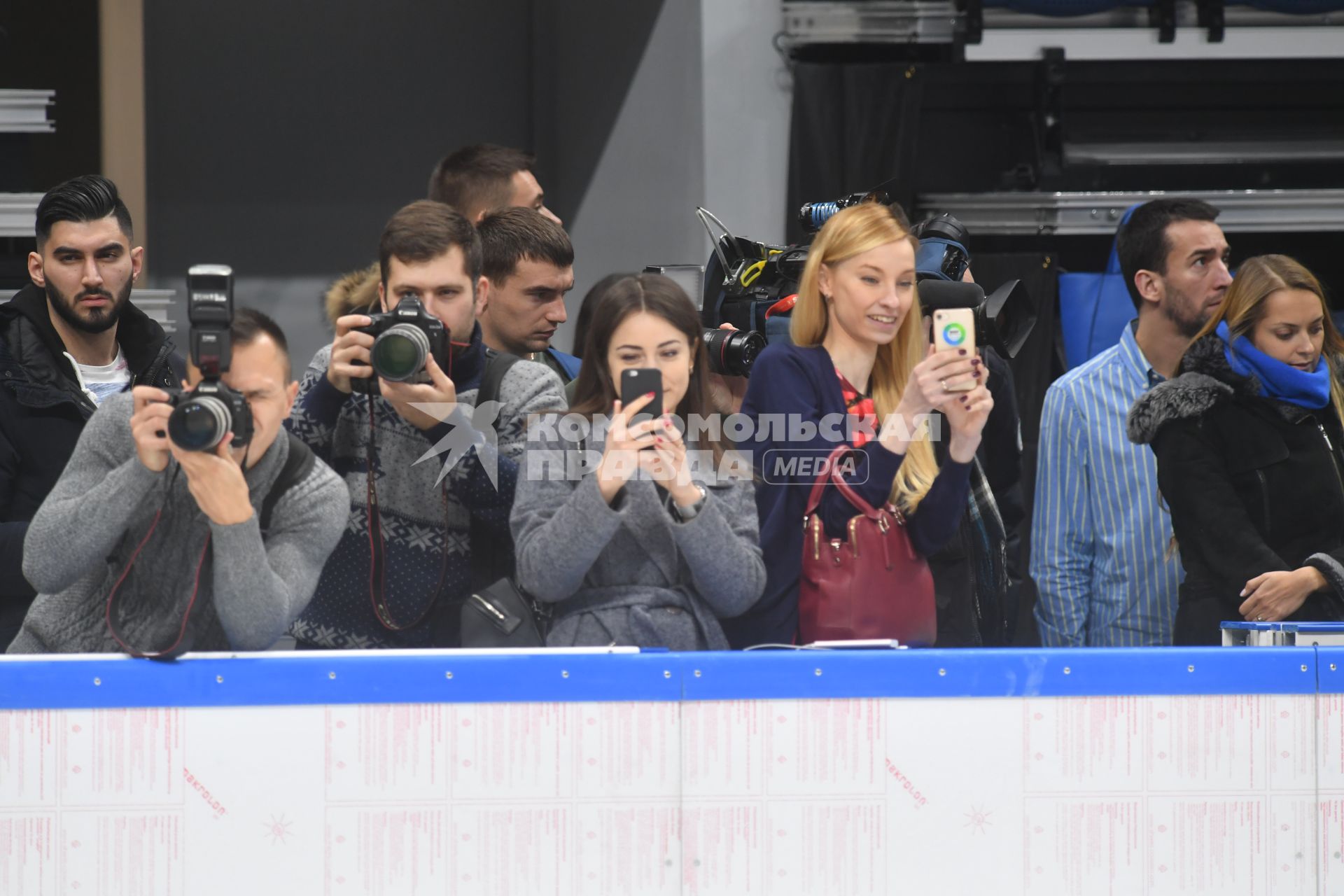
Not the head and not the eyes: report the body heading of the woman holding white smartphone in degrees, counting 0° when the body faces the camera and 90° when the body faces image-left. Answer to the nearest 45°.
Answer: approximately 315°

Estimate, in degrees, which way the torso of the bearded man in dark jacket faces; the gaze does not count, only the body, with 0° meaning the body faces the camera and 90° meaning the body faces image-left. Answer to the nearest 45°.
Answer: approximately 0°

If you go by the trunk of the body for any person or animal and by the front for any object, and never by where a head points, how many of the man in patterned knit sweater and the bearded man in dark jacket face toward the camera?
2

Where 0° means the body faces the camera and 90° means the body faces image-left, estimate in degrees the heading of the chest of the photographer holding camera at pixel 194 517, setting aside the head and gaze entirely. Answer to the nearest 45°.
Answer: approximately 45°

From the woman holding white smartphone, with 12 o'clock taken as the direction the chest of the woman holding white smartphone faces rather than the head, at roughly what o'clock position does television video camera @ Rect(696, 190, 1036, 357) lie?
The television video camera is roughly at 7 o'clock from the woman holding white smartphone.
